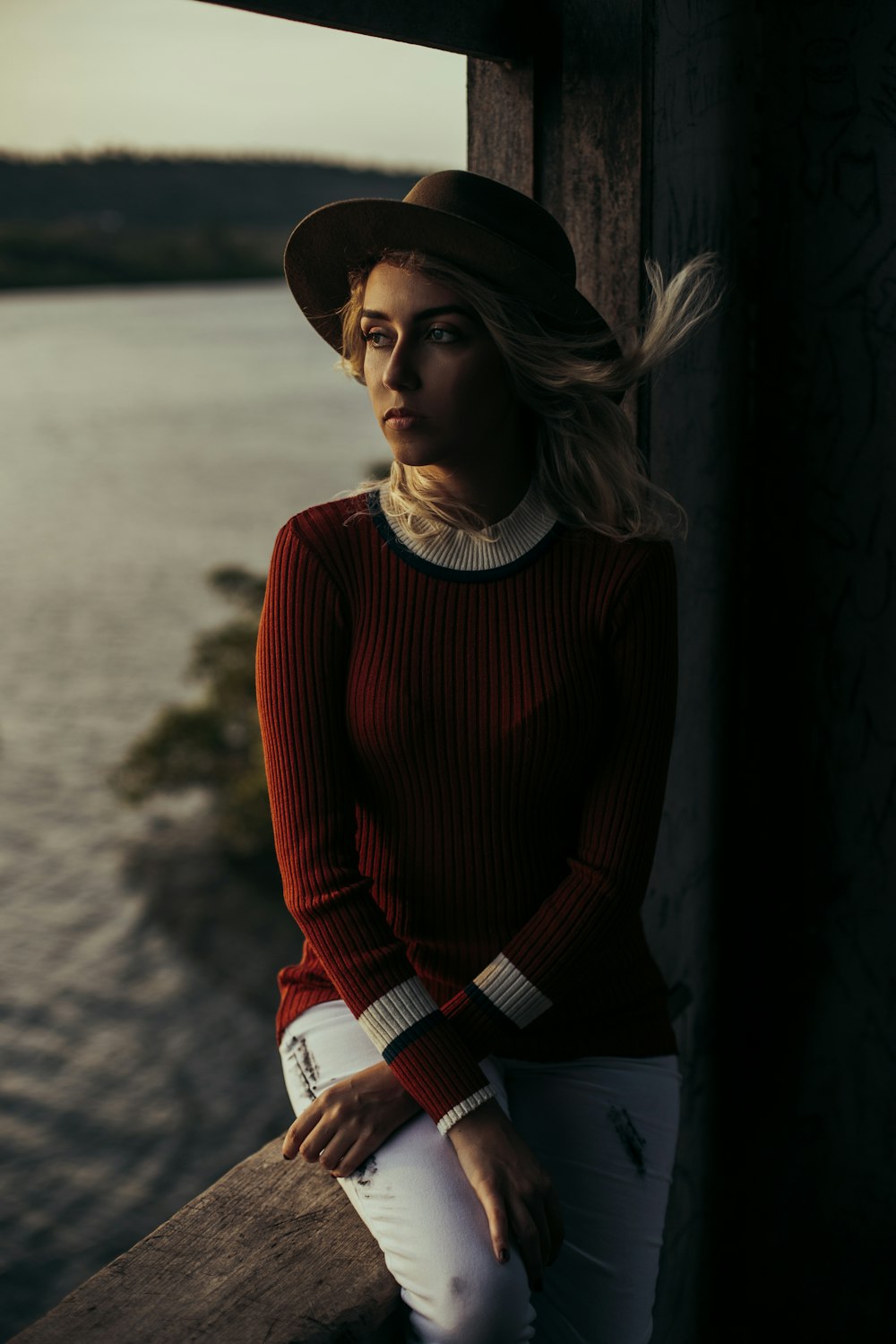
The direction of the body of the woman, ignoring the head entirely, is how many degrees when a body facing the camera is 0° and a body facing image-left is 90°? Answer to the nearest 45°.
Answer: approximately 0°

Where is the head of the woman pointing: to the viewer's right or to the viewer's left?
to the viewer's left
